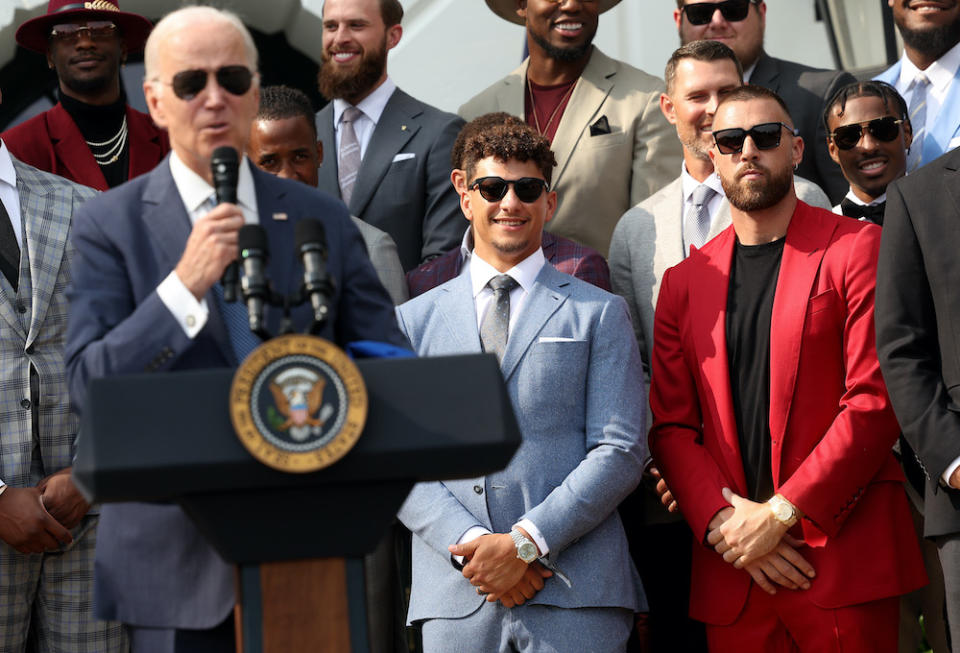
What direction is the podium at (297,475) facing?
toward the camera

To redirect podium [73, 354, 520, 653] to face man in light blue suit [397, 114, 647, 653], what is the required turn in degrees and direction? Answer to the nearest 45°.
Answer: approximately 135° to its left

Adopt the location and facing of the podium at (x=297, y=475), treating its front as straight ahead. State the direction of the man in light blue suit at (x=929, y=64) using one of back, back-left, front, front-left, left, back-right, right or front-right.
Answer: back-left

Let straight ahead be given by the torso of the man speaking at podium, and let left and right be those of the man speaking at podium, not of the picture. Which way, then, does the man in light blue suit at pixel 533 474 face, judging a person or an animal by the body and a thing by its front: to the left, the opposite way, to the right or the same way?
the same way

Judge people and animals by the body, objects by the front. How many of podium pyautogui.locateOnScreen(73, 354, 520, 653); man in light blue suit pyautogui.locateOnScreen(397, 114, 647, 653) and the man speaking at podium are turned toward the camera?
3

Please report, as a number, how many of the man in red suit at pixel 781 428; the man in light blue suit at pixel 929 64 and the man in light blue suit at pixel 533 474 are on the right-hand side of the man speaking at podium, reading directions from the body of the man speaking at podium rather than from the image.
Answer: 0

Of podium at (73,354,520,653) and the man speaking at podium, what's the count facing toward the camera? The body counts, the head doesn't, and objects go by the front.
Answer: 2

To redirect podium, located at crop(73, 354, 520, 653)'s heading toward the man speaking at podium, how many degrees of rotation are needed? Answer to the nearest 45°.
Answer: approximately 135° to its right

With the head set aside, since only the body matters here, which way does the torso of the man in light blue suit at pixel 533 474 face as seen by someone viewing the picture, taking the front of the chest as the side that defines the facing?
toward the camera

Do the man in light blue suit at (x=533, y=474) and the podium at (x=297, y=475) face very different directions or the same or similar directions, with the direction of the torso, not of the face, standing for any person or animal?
same or similar directions

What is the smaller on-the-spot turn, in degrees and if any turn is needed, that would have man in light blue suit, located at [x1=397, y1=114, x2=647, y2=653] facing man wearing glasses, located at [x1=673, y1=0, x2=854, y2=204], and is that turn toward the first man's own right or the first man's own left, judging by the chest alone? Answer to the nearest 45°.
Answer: approximately 135° to the first man's own left

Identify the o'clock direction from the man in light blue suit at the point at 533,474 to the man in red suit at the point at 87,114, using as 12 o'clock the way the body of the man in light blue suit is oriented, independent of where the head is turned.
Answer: The man in red suit is roughly at 4 o'clock from the man in light blue suit.

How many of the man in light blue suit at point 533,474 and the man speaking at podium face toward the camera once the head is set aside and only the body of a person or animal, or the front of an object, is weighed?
2

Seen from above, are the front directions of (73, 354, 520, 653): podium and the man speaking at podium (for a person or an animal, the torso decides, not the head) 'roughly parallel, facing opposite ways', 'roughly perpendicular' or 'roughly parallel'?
roughly parallel

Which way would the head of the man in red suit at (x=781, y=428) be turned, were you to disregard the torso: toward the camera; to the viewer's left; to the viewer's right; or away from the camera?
toward the camera
